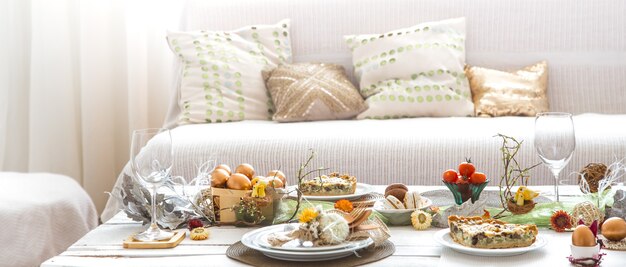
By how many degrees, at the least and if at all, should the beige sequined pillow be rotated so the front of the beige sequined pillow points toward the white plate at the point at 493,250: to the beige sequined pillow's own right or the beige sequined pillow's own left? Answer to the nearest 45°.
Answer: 0° — it already faces it

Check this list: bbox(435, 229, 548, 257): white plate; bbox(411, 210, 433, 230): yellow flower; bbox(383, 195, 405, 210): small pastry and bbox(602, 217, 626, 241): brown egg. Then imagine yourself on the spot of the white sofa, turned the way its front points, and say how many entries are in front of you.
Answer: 4

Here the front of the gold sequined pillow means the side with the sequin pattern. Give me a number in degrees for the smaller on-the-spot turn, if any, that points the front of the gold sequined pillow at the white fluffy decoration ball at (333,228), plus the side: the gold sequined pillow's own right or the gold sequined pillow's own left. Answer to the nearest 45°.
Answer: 0° — it already faces it

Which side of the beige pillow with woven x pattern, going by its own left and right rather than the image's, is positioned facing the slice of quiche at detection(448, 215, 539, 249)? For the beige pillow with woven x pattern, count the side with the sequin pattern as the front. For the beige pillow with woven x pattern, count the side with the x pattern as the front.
front

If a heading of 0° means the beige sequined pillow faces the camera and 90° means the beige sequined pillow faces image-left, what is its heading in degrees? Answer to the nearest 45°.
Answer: approximately 0°

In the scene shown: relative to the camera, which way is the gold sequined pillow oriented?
toward the camera

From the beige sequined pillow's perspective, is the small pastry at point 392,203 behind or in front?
in front

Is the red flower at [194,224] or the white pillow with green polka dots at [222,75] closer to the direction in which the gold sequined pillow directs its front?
the red flower

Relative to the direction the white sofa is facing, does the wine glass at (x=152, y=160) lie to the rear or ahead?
ahead

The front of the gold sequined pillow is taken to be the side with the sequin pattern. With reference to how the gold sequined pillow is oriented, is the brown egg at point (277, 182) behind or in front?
in front
